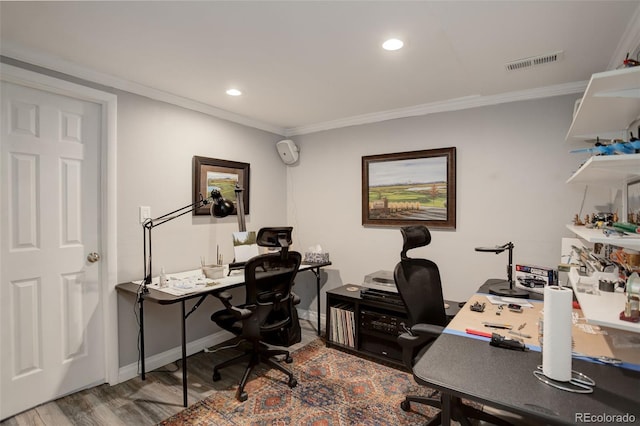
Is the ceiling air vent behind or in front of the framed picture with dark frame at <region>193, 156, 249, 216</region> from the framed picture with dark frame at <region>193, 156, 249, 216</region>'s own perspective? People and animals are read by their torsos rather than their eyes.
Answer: in front

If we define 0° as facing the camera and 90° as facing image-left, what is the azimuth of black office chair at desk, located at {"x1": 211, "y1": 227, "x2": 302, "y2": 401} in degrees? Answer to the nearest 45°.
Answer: approximately 135°

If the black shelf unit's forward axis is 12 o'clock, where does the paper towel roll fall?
The paper towel roll is roughly at 10 o'clock from the black shelf unit.

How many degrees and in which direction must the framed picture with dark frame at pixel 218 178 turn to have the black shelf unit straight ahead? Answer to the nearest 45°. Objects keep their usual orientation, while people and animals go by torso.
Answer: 0° — it already faces it

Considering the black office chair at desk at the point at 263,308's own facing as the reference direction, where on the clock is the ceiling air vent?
The ceiling air vent is roughly at 5 o'clock from the black office chair at desk.

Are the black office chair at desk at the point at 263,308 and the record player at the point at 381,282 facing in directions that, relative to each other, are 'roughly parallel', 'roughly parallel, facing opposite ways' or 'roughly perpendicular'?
roughly perpendicular

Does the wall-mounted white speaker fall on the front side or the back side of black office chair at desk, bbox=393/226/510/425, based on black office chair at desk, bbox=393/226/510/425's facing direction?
on the back side

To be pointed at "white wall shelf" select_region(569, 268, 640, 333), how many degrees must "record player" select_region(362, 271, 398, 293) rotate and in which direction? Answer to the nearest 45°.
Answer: approximately 90° to its left

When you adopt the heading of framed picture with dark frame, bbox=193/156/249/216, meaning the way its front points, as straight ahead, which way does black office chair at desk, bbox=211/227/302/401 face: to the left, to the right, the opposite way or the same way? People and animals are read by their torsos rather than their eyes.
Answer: the opposite way

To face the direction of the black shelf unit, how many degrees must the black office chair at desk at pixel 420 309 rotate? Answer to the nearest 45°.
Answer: approximately 180°

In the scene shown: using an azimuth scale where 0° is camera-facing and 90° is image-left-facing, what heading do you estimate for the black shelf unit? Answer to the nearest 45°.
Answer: approximately 45°

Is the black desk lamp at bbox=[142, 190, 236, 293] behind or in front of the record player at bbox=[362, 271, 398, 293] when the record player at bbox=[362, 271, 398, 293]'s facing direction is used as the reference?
in front

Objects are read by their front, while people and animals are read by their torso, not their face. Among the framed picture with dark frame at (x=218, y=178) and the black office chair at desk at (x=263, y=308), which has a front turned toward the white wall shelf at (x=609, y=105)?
the framed picture with dark frame

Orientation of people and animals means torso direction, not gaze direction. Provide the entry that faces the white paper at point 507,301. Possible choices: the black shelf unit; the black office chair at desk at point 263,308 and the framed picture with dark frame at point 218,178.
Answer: the framed picture with dark frame

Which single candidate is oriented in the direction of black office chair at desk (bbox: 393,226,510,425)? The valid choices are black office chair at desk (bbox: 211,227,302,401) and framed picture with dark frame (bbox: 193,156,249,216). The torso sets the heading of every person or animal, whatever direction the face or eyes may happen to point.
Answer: the framed picture with dark frame

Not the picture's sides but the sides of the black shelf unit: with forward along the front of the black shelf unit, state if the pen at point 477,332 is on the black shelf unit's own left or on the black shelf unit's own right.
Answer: on the black shelf unit's own left

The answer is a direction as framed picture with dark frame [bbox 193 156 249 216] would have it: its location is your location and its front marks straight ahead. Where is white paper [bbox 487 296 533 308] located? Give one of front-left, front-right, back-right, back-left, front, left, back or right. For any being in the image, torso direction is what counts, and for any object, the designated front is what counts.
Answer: front
